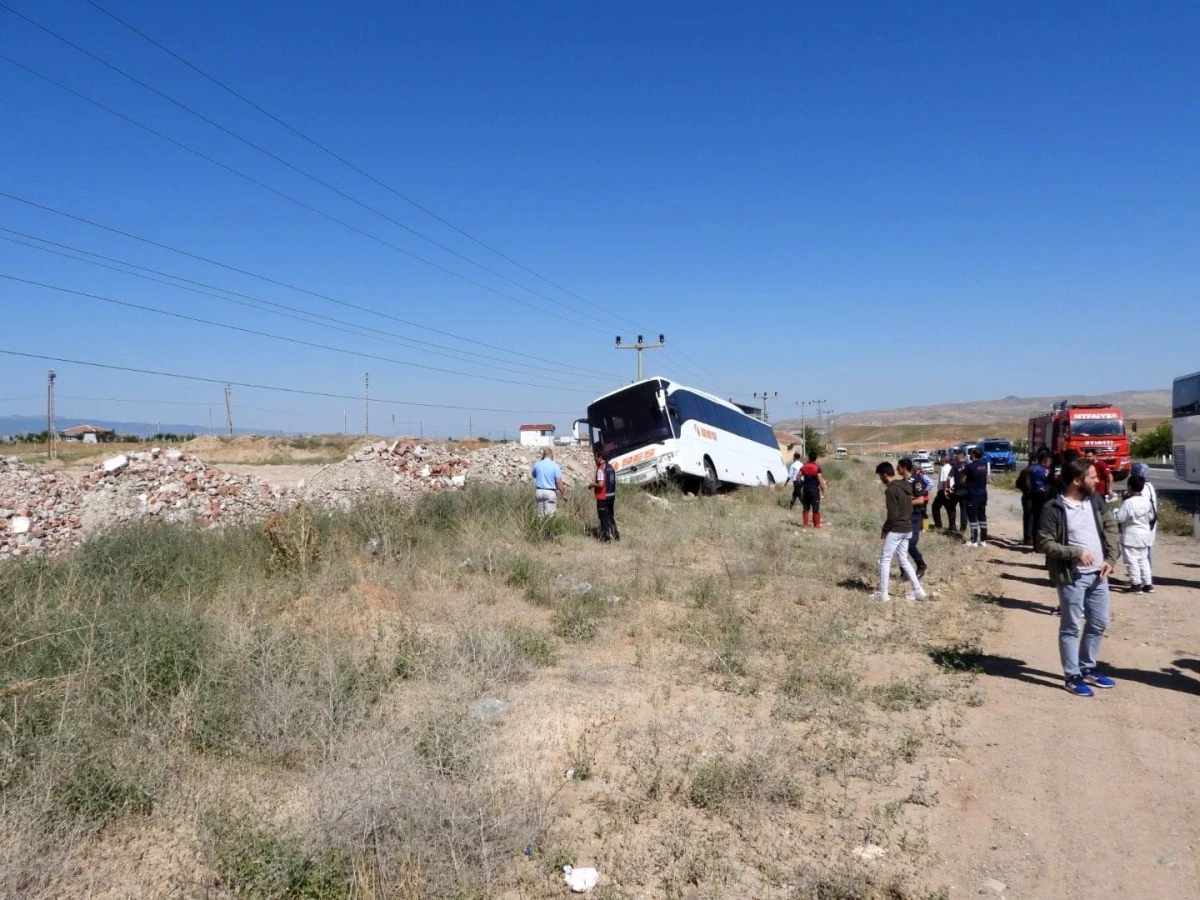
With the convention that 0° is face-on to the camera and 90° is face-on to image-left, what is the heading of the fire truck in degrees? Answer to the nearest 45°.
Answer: approximately 315°

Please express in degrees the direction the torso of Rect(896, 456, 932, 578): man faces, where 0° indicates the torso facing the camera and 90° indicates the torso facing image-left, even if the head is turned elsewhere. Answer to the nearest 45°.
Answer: approximately 90°

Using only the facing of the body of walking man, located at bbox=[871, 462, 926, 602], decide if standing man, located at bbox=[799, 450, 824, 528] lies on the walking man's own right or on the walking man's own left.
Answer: on the walking man's own right

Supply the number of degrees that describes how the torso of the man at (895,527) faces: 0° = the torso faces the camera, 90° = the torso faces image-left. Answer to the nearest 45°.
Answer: approximately 90°

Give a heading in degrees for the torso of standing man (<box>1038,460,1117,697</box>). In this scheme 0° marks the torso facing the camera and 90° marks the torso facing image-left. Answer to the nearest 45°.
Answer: approximately 315°
